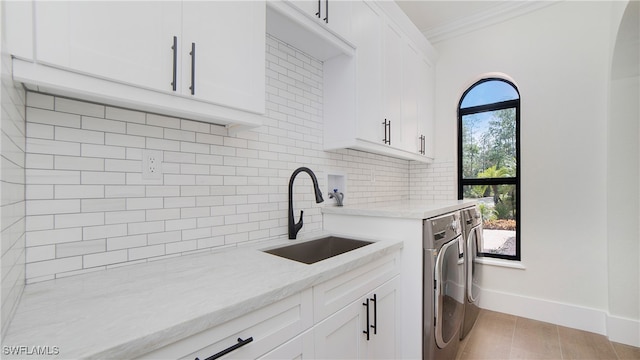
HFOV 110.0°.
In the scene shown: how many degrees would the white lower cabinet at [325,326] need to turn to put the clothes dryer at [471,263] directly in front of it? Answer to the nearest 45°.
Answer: approximately 90° to its left

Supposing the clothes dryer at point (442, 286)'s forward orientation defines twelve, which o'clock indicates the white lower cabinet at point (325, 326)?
The white lower cabinet is roughly at 4 o'clock from the clothes dryer.

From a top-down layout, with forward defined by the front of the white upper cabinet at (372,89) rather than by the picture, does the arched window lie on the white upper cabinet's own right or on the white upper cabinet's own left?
on the white upper cabinet's own left

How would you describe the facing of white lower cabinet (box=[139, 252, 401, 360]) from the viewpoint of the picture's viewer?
facing the viewer and to the right of the viewer

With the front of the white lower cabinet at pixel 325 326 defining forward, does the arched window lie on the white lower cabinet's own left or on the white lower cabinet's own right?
on the white lower cabinet's own left

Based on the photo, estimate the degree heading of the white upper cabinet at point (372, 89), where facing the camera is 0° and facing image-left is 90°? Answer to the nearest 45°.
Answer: approximately 315°

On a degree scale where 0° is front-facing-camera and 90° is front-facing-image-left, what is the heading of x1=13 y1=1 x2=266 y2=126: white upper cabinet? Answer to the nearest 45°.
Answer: approximately 315°

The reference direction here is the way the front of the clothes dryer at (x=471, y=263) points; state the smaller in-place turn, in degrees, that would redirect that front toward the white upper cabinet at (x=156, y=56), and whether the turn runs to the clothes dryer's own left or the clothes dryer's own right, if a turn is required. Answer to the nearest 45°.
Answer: approximately 135° to the clothes dryer's own right
